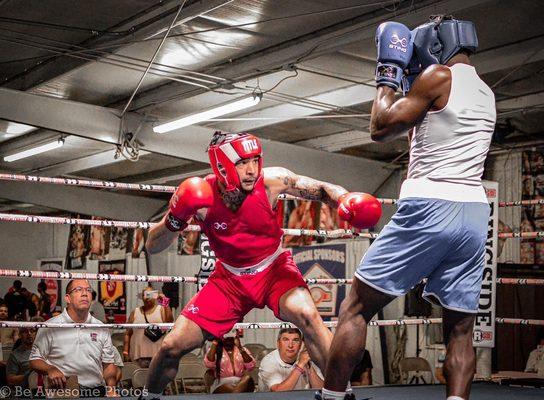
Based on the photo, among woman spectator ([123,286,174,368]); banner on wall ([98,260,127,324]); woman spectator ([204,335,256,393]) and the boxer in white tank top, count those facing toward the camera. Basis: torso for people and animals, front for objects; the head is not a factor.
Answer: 3

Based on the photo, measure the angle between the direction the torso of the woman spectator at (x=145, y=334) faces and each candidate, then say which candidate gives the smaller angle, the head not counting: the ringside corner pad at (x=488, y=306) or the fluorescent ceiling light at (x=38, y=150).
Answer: the ringside corner pad

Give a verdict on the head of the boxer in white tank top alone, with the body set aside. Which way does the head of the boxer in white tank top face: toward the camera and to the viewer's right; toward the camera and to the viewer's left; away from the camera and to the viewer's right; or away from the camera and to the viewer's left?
away from the camera and to the viewer's left

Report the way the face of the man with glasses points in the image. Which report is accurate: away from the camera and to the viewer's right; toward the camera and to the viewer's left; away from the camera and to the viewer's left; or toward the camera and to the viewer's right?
toward the camera and to the viewer's right

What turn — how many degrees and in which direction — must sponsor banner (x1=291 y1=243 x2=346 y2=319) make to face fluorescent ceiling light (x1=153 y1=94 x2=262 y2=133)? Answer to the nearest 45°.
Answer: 0° — it already faces it

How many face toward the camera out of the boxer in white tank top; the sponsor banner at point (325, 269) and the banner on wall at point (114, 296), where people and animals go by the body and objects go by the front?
2

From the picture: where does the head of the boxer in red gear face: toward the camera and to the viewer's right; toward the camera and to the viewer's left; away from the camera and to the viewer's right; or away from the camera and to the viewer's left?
toward the camera and to the viewer's right

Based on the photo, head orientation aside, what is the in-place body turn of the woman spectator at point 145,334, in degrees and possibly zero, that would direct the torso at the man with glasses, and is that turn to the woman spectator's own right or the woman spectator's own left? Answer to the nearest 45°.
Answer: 0° — they already face them

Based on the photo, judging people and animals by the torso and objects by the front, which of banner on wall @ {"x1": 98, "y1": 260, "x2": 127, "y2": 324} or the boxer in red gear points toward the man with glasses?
the banner on wall

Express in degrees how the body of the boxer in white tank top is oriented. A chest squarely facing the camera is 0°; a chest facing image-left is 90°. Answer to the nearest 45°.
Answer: approximately 135°

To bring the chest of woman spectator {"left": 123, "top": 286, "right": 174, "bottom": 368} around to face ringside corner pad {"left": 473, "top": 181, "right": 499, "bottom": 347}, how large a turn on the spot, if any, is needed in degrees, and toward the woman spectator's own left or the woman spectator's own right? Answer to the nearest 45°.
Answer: approximately 45° to the woman spectator's own left

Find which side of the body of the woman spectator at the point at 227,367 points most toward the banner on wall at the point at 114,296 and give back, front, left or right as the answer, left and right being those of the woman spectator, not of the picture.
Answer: back
